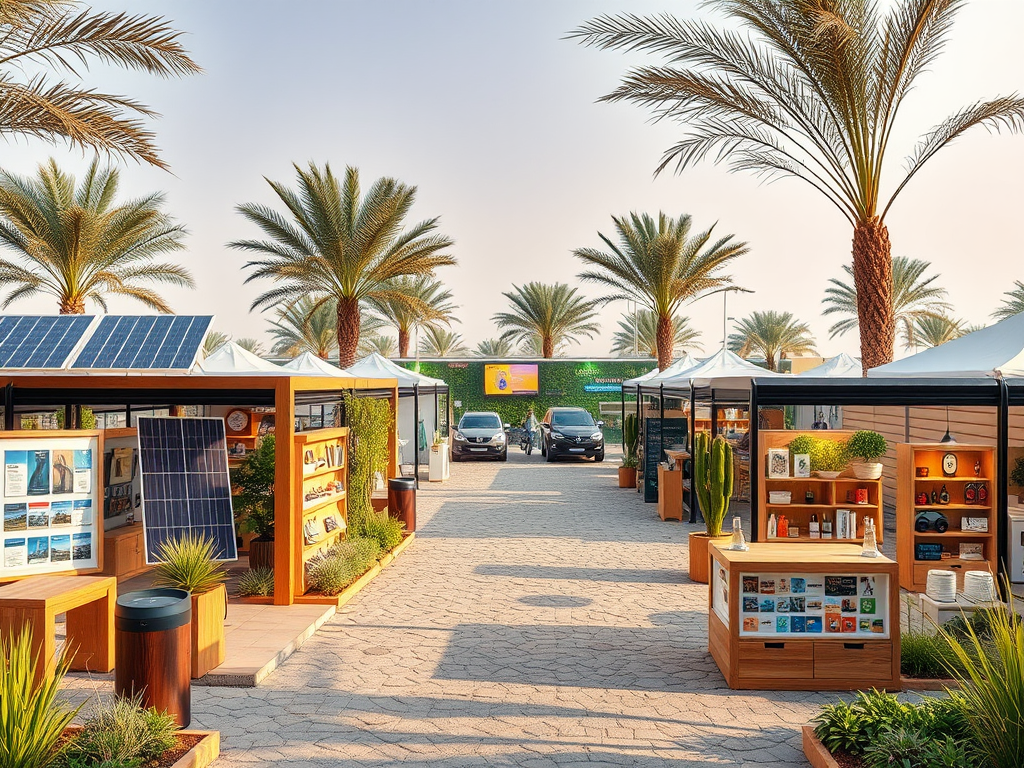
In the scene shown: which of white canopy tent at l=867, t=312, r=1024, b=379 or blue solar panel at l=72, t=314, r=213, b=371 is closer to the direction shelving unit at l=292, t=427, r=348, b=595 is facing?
the white canopy tent

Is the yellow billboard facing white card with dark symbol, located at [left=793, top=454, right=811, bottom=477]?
yes

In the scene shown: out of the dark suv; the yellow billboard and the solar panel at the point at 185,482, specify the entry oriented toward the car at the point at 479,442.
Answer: the yellow billboard

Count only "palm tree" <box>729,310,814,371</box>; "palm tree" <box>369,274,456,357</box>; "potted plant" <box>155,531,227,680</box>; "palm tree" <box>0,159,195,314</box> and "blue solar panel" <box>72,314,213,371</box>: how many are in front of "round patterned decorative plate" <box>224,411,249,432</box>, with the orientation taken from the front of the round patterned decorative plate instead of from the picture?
2

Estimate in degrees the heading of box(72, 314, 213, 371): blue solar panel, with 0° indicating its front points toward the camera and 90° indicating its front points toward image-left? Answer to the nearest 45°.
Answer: approximately 0°

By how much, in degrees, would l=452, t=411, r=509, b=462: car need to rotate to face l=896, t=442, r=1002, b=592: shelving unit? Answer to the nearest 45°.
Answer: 0° — it already faces it

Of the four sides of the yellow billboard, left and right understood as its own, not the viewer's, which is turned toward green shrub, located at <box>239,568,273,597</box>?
front

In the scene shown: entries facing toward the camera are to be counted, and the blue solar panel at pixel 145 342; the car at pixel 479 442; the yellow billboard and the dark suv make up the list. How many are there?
4

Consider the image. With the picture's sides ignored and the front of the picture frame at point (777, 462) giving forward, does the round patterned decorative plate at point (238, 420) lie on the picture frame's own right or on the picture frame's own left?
on the picture frame's own right

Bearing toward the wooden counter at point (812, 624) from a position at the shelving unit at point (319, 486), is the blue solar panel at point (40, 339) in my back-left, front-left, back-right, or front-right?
back-right

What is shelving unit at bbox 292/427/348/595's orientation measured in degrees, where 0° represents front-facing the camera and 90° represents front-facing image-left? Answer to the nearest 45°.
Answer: approximately 315°

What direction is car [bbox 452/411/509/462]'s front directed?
toward the camera

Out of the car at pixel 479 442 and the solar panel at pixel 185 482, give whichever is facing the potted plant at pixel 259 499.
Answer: the car

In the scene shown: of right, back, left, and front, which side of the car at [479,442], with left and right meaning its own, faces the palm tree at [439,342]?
back

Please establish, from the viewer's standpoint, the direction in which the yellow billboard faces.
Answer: facing the viewer

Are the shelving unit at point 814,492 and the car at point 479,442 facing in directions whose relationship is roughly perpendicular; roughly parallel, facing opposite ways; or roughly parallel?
roughly parallel
